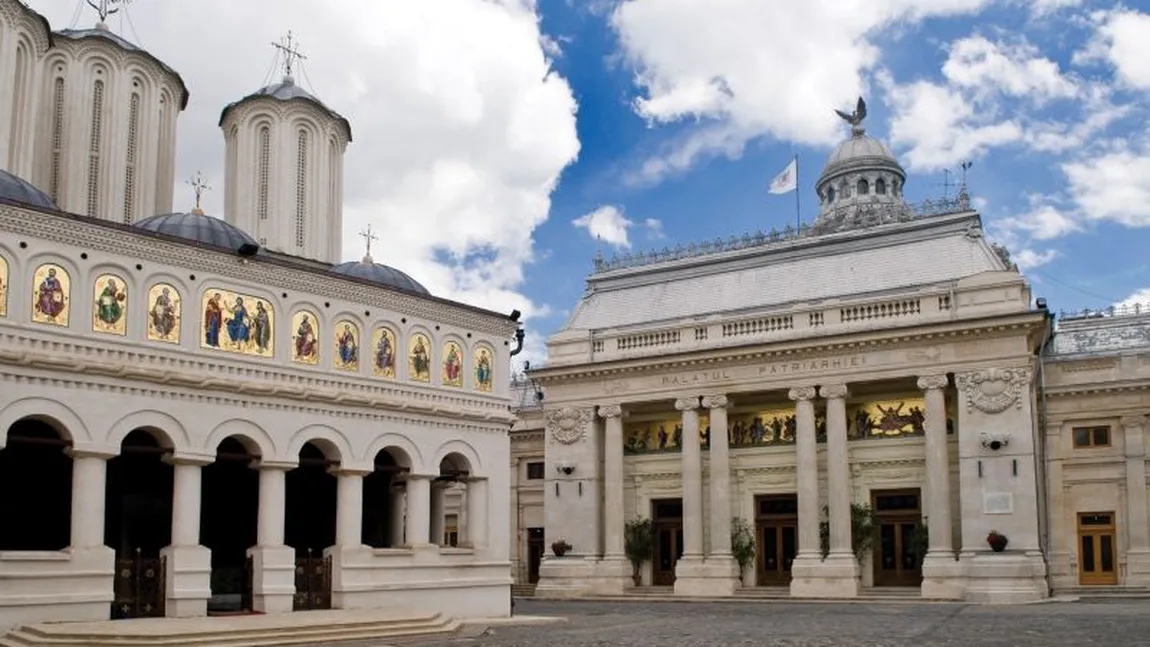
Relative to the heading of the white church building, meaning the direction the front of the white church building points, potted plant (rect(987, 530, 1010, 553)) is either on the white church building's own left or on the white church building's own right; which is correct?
on the white church building's own left

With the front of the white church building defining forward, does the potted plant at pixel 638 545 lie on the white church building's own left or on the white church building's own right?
on the white church building's own left

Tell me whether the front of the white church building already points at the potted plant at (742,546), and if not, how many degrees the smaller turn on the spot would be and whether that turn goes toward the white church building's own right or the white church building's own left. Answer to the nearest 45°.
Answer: approximately 90° to the white church building's own left

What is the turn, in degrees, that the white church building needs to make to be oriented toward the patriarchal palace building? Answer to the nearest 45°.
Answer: approximately 90° to its left
